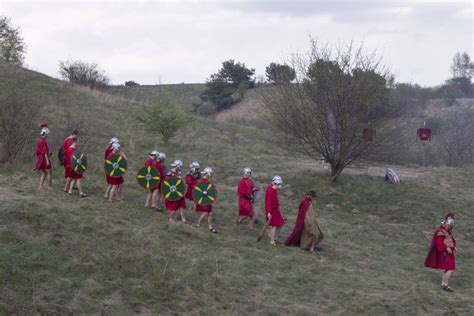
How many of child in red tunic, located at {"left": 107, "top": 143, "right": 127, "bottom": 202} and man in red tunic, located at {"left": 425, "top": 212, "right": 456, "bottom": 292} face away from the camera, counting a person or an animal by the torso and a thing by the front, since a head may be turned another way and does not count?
0

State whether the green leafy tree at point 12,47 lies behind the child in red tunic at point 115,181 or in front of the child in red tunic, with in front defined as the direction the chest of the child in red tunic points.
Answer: behind
